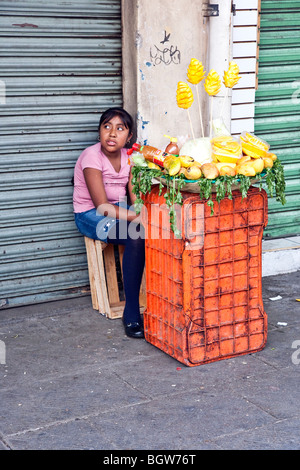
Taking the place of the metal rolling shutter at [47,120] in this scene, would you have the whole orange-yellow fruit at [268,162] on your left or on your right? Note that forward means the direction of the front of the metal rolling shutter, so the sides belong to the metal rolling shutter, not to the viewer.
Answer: on your left

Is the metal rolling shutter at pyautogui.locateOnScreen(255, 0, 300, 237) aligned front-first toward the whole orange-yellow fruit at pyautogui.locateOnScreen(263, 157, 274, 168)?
yes

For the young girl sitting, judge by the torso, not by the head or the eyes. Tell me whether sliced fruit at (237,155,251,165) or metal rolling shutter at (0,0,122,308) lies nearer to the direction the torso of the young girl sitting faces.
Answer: the sliced fruit

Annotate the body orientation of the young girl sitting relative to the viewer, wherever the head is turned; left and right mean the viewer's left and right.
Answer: facing the viewer and to the right of the viewer

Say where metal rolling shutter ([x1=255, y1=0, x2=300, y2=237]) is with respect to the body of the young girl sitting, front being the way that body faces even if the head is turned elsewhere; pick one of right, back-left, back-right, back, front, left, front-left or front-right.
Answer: left

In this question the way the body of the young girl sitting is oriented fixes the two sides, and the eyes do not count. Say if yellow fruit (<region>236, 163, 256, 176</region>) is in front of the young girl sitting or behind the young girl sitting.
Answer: in front

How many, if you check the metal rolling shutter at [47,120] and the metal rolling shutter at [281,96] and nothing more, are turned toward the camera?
2

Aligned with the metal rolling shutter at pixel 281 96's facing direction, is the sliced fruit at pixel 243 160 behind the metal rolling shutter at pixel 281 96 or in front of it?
in front

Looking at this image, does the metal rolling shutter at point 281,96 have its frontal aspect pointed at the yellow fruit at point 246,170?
yes

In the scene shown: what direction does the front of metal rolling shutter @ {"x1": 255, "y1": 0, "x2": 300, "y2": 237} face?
toward the camera

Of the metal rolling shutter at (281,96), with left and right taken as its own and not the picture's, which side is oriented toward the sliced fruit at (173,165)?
front

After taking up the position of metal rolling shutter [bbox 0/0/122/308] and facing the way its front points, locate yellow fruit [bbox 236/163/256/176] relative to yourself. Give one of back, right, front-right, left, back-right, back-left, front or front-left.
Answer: front-left
